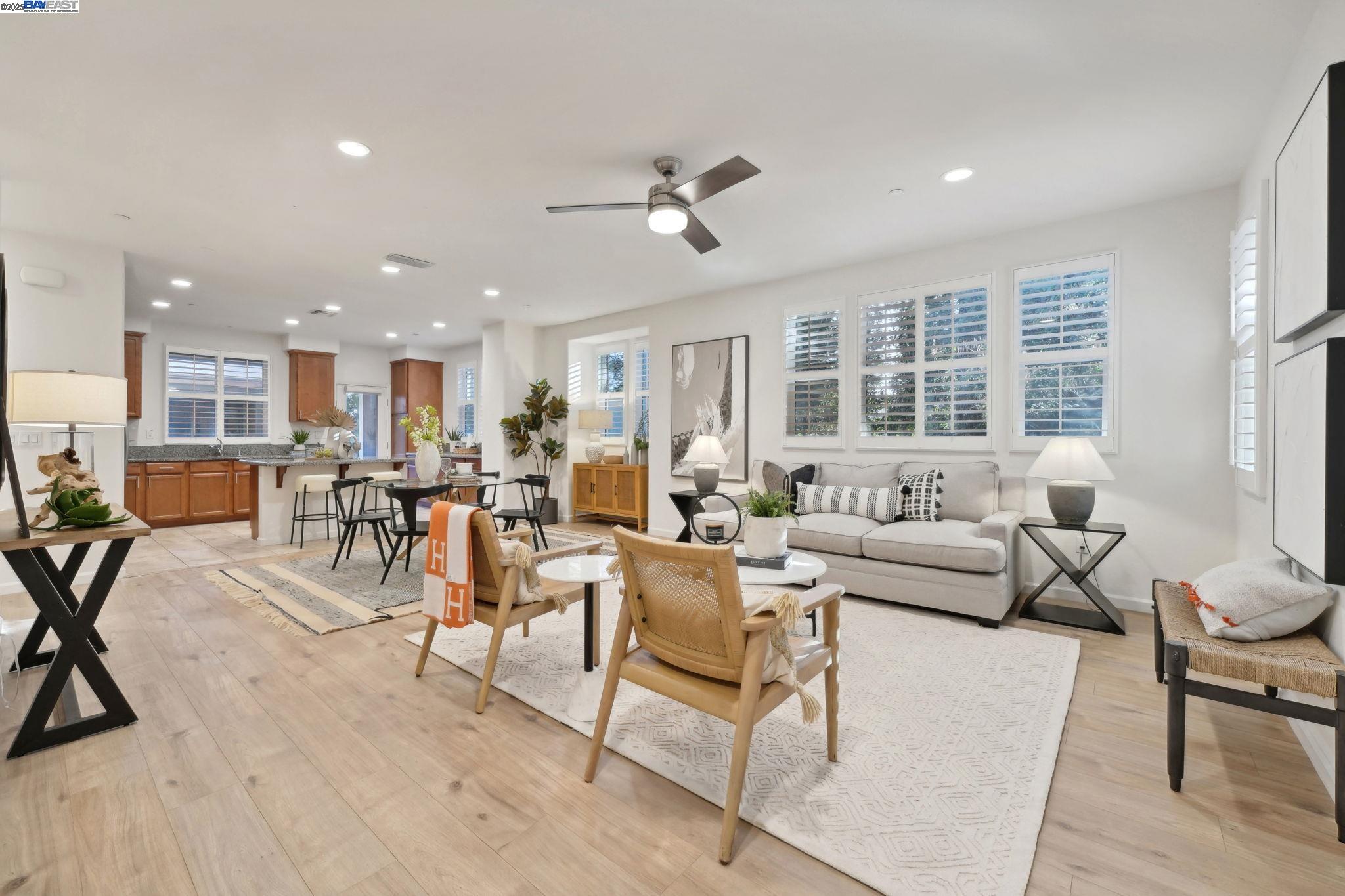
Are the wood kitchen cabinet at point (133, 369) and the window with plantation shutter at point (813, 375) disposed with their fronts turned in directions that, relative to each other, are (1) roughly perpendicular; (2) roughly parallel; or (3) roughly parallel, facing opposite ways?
roughly perpendicular

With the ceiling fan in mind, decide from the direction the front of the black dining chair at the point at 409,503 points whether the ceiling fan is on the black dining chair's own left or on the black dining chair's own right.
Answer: on the black dining chair's own right

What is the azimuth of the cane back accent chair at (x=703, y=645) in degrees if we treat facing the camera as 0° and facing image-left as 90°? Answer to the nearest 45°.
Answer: approximately 225°

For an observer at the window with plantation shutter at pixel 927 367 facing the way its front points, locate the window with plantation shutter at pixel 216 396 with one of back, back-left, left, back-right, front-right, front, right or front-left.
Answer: front-right

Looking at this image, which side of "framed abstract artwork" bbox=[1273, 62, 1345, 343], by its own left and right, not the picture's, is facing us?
left

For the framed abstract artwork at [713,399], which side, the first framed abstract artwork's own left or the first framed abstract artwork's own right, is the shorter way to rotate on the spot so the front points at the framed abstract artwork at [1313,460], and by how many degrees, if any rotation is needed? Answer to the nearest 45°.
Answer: approximately 90° to the first framed abstract artwork's own left

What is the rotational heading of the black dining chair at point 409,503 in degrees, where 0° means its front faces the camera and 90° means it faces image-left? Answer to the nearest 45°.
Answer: approximately 225°

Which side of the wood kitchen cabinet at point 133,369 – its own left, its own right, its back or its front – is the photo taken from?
front

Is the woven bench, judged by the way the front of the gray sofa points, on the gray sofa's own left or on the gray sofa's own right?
on the gray sofa's own left

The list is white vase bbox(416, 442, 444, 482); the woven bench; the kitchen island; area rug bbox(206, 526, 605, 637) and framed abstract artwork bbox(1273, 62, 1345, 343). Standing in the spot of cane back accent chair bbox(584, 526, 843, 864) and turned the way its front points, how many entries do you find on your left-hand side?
3

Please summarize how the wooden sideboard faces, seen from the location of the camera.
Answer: facing the viewer and to the left of the viewer

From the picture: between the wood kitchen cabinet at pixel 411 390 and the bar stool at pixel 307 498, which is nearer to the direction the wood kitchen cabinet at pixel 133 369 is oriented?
the bar stool

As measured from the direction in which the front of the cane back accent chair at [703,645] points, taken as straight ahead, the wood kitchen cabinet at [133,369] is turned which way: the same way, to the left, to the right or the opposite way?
to the right

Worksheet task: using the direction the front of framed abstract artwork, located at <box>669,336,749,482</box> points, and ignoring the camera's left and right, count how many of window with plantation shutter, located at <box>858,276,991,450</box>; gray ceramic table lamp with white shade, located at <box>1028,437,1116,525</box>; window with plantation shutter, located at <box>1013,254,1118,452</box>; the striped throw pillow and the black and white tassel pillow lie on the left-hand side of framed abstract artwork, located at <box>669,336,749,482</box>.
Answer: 5

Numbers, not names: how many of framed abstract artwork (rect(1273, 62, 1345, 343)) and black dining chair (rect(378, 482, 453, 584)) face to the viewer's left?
1

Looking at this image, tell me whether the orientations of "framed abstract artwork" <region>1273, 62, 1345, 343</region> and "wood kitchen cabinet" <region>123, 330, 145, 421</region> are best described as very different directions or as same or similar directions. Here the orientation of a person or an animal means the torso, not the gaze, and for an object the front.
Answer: very different directions

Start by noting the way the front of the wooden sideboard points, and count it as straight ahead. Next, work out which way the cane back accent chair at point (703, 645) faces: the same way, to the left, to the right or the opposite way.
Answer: the opposite way

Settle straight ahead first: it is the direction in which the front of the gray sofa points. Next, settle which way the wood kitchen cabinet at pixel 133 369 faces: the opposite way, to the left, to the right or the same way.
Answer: to the left
